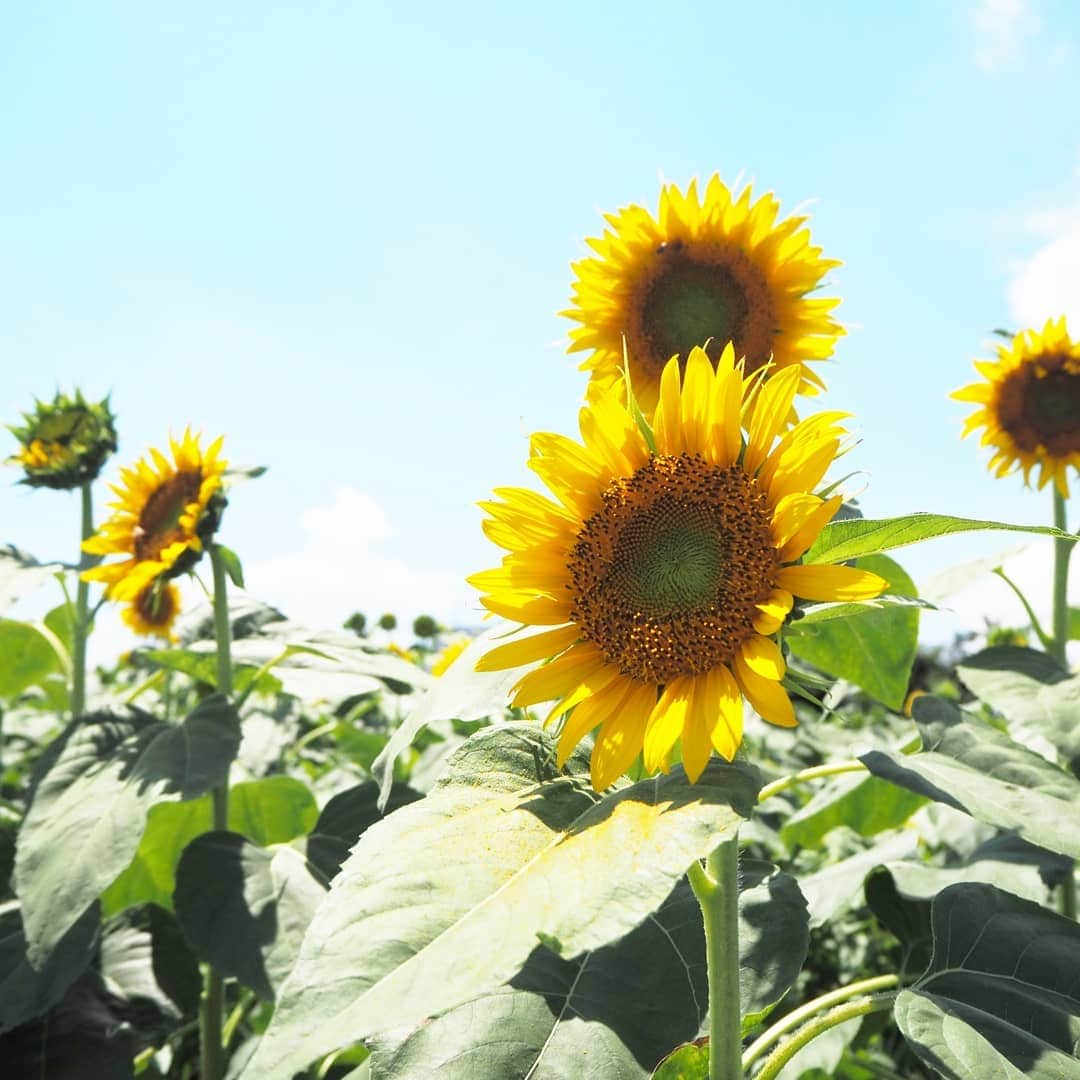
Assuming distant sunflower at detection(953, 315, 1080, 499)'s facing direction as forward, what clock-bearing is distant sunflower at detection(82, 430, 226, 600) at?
distant sunflower at detection(82, 430, 226, 600) is roughly at 2 o'clock from distant sunflower at detection(953, 315, 1080, 499).

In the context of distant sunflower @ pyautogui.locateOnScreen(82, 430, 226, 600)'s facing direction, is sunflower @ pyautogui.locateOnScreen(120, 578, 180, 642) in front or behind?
behind

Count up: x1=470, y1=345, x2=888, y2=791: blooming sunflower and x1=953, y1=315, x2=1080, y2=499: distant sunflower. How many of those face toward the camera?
2

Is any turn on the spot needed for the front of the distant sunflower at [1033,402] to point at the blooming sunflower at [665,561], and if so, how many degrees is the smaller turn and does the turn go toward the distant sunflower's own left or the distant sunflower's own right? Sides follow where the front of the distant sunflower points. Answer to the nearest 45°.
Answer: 0° — it already faces it

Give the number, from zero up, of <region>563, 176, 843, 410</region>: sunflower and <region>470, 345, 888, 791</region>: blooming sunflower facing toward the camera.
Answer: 2

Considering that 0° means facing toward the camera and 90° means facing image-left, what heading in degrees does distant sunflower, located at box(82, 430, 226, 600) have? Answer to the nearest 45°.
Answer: approximately 45°

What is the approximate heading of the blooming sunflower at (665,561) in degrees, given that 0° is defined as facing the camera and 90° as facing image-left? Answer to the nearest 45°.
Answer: approximately 0°
